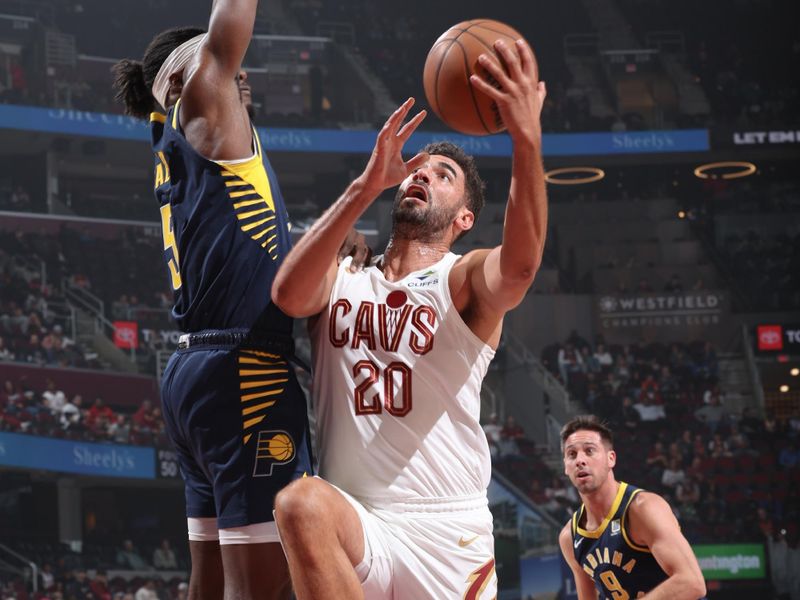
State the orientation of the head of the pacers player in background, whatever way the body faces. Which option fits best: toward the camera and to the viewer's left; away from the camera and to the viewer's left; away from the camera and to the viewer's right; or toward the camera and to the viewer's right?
toward the camera and to the viewer's left

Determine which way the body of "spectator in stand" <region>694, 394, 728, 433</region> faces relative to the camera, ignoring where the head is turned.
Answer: toward the camera

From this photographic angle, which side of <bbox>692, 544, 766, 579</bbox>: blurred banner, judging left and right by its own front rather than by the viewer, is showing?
front

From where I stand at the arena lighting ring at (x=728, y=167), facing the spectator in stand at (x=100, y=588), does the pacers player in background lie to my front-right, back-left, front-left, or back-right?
front-left

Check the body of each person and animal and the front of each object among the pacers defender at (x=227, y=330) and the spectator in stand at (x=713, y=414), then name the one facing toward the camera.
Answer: the spectator in stand

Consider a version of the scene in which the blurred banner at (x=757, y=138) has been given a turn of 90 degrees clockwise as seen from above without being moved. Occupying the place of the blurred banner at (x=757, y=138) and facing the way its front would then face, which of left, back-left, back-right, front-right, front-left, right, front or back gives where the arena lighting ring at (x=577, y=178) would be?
front

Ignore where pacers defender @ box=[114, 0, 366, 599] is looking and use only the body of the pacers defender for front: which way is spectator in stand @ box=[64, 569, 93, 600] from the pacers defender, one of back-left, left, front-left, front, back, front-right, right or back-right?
left

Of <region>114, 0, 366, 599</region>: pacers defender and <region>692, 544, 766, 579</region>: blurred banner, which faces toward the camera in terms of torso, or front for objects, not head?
the blurred banner

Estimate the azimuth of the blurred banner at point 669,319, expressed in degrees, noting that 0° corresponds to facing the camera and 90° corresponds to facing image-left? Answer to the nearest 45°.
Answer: approximately 0°

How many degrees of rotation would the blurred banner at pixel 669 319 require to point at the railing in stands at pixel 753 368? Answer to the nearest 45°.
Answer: approximately 90° to its left

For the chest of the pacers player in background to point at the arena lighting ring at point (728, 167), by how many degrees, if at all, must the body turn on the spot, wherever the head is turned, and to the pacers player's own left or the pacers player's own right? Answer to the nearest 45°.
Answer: approximately 135° to the pacers player's own right

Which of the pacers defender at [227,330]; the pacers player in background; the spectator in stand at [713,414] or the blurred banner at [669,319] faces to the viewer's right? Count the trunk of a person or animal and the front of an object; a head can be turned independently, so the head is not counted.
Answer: the pacers defender

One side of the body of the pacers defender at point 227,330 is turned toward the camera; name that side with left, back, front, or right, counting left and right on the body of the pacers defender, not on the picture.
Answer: right

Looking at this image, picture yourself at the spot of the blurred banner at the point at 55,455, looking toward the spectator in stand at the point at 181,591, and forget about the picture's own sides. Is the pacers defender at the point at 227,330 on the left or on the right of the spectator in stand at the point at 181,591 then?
right

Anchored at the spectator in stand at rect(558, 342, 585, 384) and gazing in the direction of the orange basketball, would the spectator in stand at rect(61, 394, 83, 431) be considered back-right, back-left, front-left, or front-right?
front-right

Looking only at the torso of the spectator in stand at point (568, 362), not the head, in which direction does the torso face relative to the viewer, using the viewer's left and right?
facing the viewer and to the left of the viewer

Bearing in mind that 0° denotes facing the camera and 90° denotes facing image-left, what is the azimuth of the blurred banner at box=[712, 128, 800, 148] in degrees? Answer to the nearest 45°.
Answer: approximately 0°

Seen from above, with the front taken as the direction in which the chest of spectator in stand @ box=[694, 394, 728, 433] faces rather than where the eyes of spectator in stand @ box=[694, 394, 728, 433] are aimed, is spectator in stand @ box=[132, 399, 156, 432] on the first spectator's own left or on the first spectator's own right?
on the first spectator's own right
